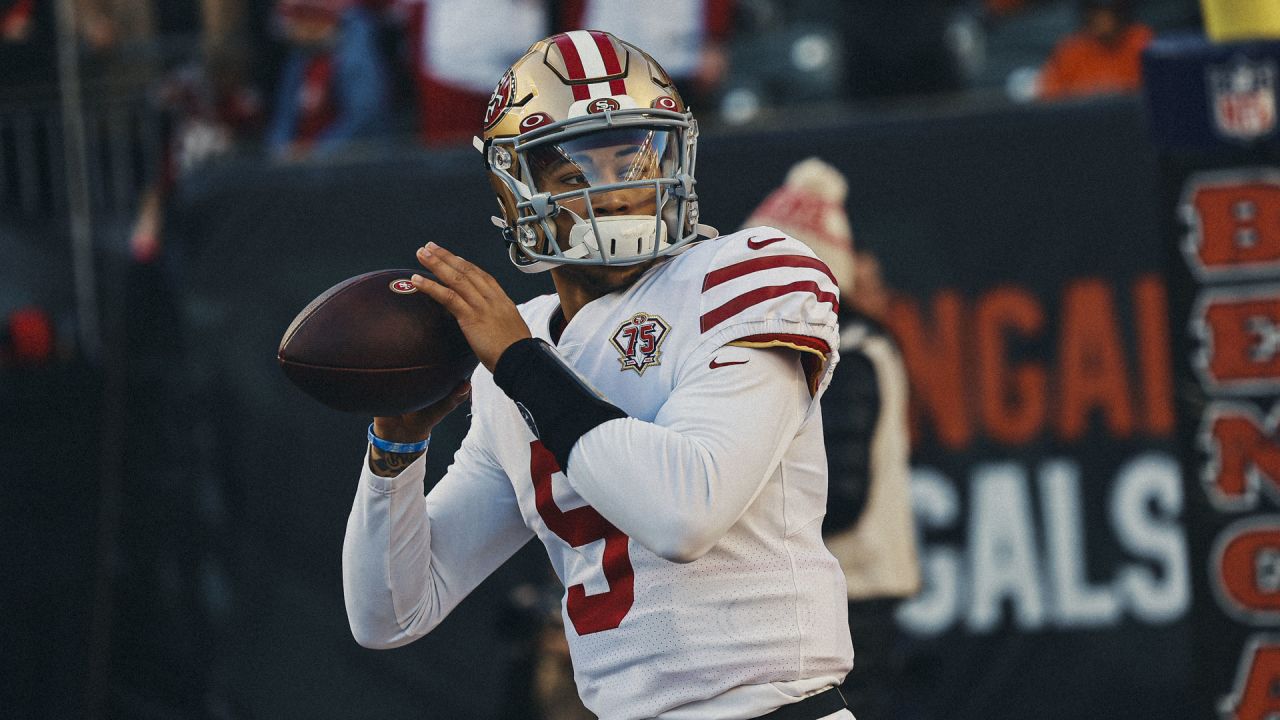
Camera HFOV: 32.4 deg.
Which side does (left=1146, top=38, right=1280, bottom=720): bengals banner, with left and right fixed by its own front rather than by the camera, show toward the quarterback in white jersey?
front

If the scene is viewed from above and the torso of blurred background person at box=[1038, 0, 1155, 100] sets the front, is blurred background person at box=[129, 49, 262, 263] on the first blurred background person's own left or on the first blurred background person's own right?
on the first blurred background person's own right

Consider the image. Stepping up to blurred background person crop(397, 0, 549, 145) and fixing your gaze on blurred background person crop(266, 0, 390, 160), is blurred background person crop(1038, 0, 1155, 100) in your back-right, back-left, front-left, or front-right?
back-right

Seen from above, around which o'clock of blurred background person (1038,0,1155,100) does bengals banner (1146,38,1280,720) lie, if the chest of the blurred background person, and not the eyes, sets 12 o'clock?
The bengals banner is roughly at 12 o'clock from the blurred background person.

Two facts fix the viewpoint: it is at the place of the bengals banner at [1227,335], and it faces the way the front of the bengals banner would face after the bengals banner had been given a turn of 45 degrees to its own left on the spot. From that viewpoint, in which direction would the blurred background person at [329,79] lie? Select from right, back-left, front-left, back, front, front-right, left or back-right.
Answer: back

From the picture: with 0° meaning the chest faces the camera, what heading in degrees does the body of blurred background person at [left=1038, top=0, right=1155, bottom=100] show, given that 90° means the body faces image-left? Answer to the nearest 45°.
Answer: approximately 0°

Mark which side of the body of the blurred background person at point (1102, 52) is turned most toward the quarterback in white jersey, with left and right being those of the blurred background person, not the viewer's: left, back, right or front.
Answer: front

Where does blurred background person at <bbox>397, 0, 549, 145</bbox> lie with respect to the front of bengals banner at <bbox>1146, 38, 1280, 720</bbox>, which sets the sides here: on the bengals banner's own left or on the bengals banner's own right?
on the bengals banner's own right

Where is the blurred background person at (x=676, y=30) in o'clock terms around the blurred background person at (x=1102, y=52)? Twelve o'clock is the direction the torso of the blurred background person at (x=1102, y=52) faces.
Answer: the blurred background person at (x=676, y=30) is roughly at 2 o'clock from the blurred background person at (x=1102, y=52).

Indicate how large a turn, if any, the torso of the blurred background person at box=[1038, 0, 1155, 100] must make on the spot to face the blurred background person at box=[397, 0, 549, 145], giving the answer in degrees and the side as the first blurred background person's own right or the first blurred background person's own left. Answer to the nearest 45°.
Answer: approximately 90° to the first blurred background person's own right

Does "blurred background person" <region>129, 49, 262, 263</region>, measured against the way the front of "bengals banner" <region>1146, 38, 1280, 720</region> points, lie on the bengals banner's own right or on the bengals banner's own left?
on the bengals banner's own right

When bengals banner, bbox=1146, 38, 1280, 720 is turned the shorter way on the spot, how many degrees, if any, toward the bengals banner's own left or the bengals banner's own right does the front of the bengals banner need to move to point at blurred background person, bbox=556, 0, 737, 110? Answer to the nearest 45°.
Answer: approximately 135° to the bengals banner's own right

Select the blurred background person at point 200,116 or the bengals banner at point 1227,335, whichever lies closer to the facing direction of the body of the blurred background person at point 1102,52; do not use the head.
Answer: the bengals banner

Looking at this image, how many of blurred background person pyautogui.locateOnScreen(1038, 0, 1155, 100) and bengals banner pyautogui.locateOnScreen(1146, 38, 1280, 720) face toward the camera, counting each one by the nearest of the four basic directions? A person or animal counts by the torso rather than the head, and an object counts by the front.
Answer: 2
